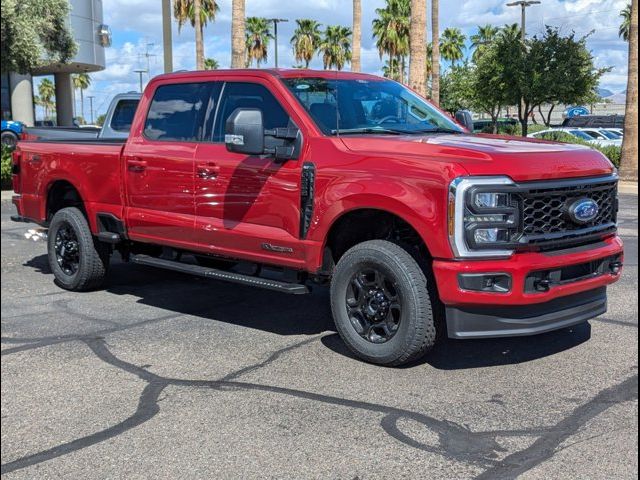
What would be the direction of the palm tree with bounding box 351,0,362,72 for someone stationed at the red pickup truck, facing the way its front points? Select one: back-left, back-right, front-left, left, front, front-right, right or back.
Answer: back-left

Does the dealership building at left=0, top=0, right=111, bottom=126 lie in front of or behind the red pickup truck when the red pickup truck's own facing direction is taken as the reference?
behind

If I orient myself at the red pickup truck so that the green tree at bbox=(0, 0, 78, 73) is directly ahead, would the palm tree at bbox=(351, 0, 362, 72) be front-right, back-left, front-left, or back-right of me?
front-right

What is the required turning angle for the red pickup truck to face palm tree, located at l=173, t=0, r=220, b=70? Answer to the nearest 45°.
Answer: approximately 135° to its left

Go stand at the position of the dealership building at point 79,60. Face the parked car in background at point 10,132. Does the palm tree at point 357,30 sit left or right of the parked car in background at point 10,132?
left

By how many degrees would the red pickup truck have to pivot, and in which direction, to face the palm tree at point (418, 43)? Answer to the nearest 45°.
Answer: approximately 135° to its left

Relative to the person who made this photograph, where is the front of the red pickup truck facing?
facing the viewer and to the right of the viewer

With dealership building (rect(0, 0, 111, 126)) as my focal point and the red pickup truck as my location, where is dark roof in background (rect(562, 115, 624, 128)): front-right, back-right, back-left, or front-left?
front-right

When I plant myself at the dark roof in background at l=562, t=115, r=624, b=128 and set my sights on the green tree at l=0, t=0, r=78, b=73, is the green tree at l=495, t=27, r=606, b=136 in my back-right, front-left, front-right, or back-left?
front-left

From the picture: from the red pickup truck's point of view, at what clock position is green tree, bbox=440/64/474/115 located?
The green tree is roughly at 8 o'clock from the red pickup truck.

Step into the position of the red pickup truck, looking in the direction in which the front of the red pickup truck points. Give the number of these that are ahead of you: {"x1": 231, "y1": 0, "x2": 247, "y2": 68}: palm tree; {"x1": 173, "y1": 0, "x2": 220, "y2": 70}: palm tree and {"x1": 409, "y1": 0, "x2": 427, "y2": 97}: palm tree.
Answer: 0

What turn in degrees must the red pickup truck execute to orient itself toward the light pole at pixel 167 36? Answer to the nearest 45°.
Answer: approximately 135° to its left

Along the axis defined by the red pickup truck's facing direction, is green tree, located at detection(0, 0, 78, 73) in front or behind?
behind
